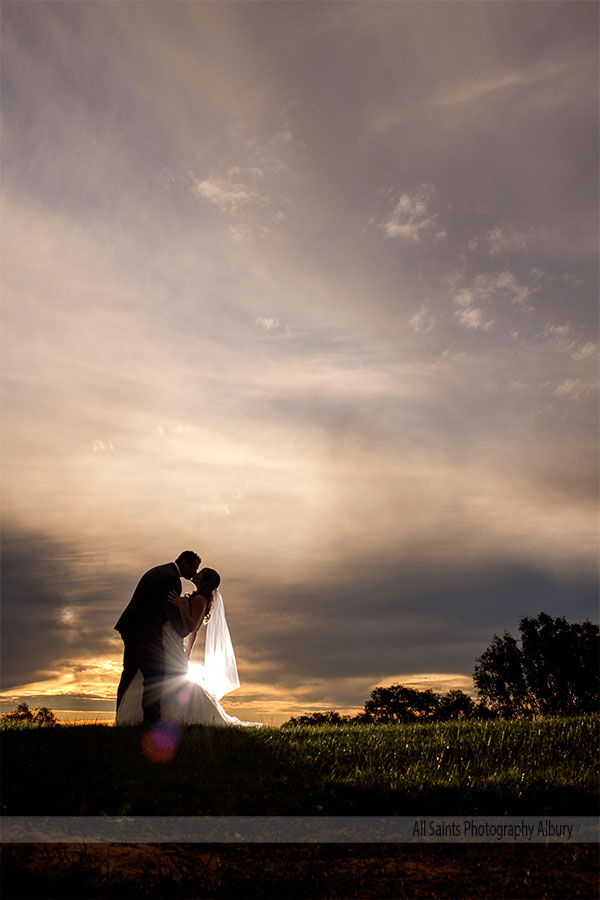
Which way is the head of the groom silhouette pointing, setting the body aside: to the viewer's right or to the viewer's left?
to the viewer's right

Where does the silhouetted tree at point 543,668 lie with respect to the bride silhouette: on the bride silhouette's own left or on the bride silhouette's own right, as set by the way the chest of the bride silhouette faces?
on the bride silhouette's own right

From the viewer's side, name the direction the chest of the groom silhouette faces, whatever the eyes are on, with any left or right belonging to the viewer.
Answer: facing to the right of the viewer

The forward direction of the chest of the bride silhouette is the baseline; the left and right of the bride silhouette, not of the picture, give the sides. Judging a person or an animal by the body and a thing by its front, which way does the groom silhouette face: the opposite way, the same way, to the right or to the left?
the opposite way

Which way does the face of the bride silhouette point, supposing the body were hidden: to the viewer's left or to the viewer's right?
to the viewer's left

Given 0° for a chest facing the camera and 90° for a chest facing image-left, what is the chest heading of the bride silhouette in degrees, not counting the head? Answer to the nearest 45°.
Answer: approximately 90°
